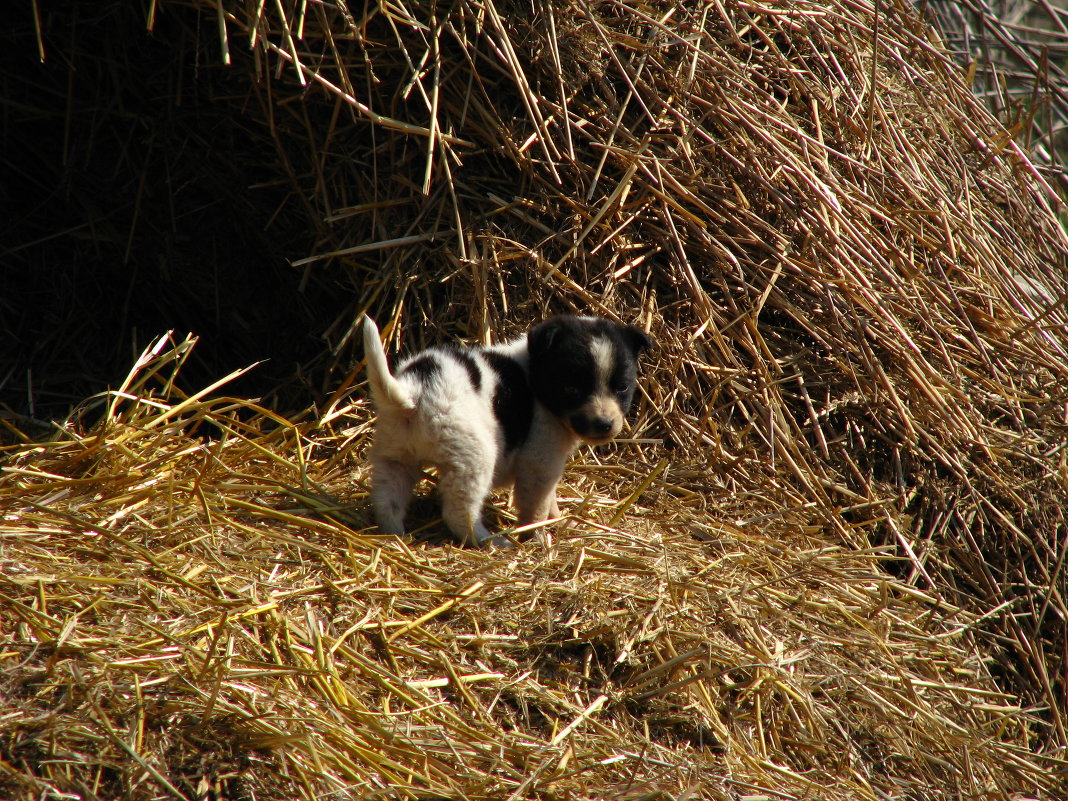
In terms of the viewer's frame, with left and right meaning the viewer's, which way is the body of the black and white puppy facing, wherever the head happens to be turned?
facing away from the viewer and to the right of the viewer
